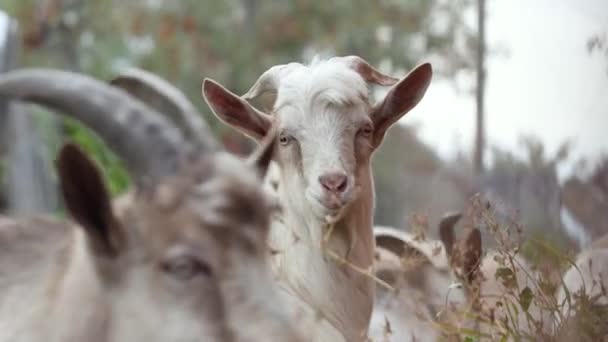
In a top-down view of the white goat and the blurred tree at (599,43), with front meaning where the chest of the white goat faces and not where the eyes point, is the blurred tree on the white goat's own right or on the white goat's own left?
on the white goat's own left

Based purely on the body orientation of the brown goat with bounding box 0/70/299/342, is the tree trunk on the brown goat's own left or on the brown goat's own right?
on the brown goat's own left

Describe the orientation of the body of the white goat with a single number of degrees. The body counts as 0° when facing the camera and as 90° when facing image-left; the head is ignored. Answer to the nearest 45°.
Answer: approximately 0°

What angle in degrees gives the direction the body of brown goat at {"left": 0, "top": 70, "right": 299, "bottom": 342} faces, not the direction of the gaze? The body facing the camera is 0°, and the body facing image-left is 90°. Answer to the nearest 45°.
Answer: approximately 315°

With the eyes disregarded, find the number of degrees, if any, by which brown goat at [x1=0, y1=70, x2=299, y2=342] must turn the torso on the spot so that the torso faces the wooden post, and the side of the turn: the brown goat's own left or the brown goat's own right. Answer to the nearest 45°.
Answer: approximately 135° to the brown goat's own left
